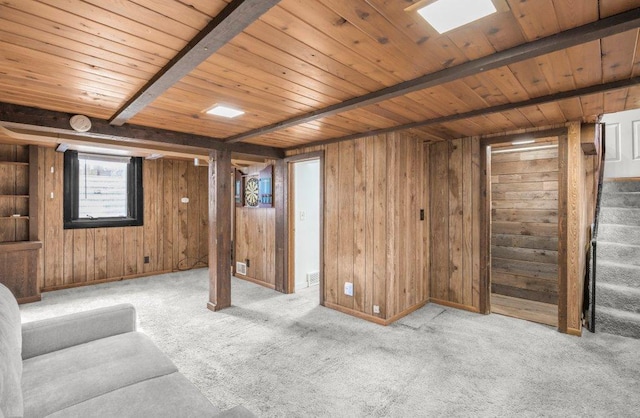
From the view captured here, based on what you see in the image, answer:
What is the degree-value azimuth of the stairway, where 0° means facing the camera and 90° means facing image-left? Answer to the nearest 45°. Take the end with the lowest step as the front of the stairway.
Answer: approximately 0°

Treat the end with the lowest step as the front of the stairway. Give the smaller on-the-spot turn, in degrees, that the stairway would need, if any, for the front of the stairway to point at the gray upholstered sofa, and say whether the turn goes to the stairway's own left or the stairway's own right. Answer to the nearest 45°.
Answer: approximately 45° to the stairway's own right

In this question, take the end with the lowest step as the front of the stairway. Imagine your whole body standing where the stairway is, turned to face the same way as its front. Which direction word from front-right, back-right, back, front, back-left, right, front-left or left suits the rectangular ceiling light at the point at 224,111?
front-right

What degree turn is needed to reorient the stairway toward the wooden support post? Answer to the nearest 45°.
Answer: approximately 45° to its right

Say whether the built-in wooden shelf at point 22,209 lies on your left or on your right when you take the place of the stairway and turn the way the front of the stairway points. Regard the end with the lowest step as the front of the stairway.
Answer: on your right

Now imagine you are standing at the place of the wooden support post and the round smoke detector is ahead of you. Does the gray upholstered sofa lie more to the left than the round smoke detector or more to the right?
left

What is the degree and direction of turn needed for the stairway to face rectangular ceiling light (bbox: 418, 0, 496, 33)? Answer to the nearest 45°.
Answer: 0° — it already faces it
